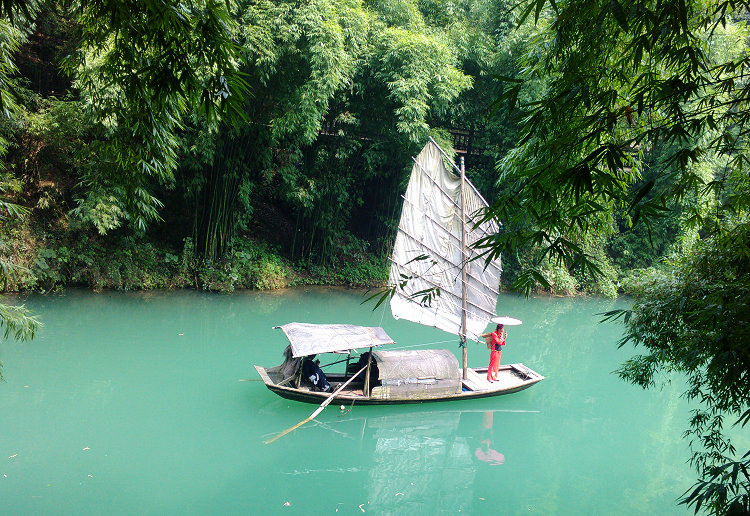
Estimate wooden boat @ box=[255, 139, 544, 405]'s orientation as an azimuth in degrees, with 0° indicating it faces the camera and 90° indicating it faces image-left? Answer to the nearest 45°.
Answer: approximately 270°

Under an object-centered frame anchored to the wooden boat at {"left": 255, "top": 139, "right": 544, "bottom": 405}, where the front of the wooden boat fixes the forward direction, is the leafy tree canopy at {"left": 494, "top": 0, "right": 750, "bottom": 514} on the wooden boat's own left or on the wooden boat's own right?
on the wooden boat's own right
